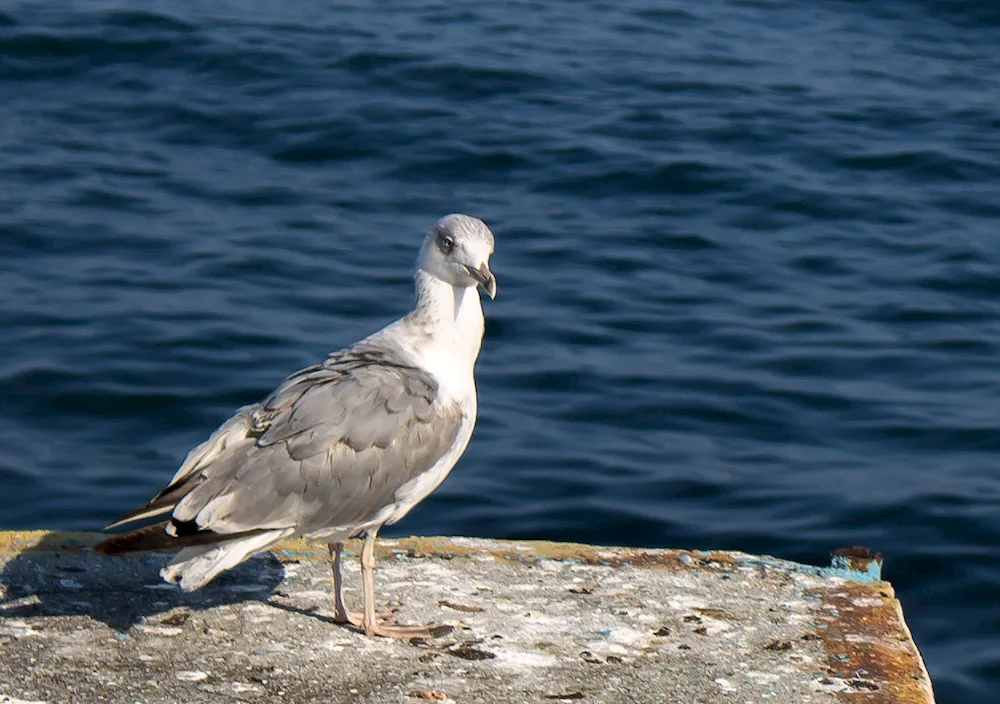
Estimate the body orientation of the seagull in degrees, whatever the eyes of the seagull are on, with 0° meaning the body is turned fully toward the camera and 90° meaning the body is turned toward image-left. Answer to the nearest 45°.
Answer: approximately 270°
